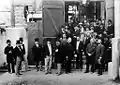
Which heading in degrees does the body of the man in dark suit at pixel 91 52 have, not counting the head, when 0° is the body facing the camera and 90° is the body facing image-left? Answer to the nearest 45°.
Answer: approximately 45°

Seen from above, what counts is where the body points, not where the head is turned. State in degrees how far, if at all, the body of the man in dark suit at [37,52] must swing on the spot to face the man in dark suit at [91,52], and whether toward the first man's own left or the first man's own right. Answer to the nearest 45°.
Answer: approximately 90° to the first man's own left

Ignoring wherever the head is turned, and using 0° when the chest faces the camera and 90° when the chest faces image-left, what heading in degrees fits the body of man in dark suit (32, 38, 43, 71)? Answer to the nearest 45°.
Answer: approximately 0°

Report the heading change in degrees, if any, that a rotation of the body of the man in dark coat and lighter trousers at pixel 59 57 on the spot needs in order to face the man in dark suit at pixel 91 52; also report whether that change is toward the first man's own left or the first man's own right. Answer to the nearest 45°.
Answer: approximately 135° to the first man's own left

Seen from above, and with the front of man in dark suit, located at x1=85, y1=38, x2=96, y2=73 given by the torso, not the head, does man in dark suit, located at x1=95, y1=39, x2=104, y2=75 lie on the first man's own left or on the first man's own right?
on the first man's own left

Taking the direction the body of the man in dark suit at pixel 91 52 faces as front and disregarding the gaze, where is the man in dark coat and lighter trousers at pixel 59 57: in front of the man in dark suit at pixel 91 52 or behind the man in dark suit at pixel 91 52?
in front

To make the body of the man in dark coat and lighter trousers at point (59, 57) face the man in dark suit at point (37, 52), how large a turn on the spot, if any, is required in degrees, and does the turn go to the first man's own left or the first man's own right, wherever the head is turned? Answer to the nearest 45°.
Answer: approximately 90° to the first man's own right

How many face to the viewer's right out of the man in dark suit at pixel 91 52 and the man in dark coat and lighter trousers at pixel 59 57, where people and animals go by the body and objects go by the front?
0

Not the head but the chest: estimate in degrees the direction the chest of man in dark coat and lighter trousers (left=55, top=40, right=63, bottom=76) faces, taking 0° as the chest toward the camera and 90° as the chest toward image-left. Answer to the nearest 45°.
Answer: approximately 45°
